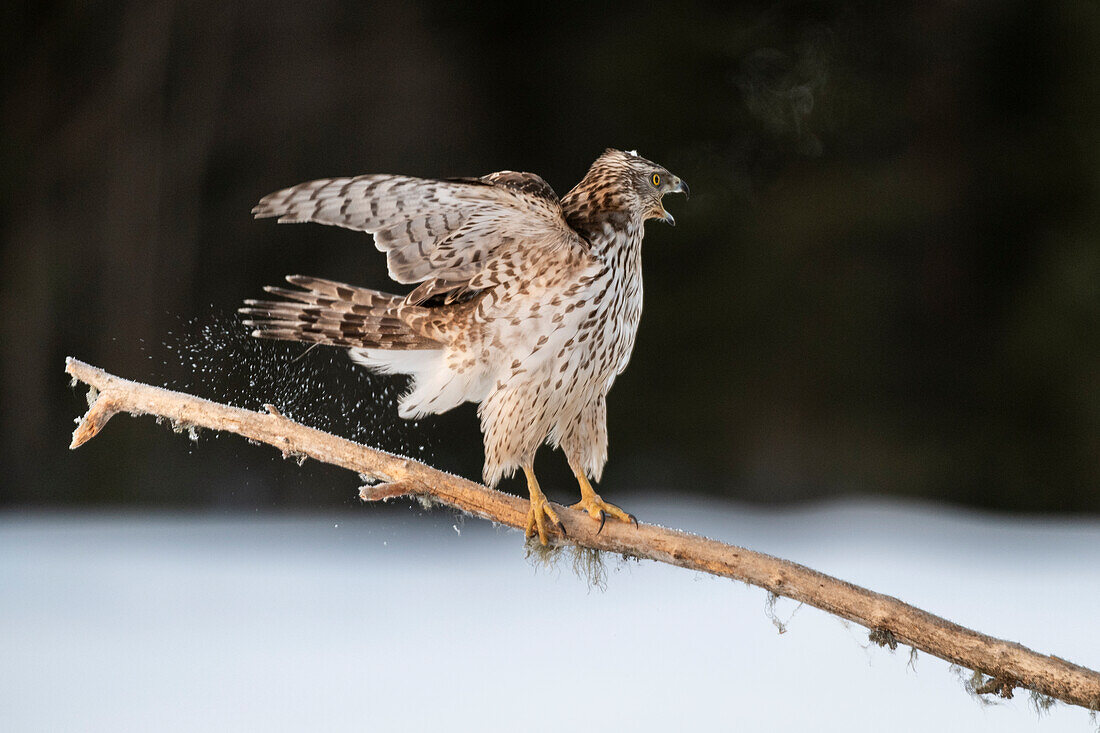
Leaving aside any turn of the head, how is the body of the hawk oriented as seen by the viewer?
to the viewer's right
